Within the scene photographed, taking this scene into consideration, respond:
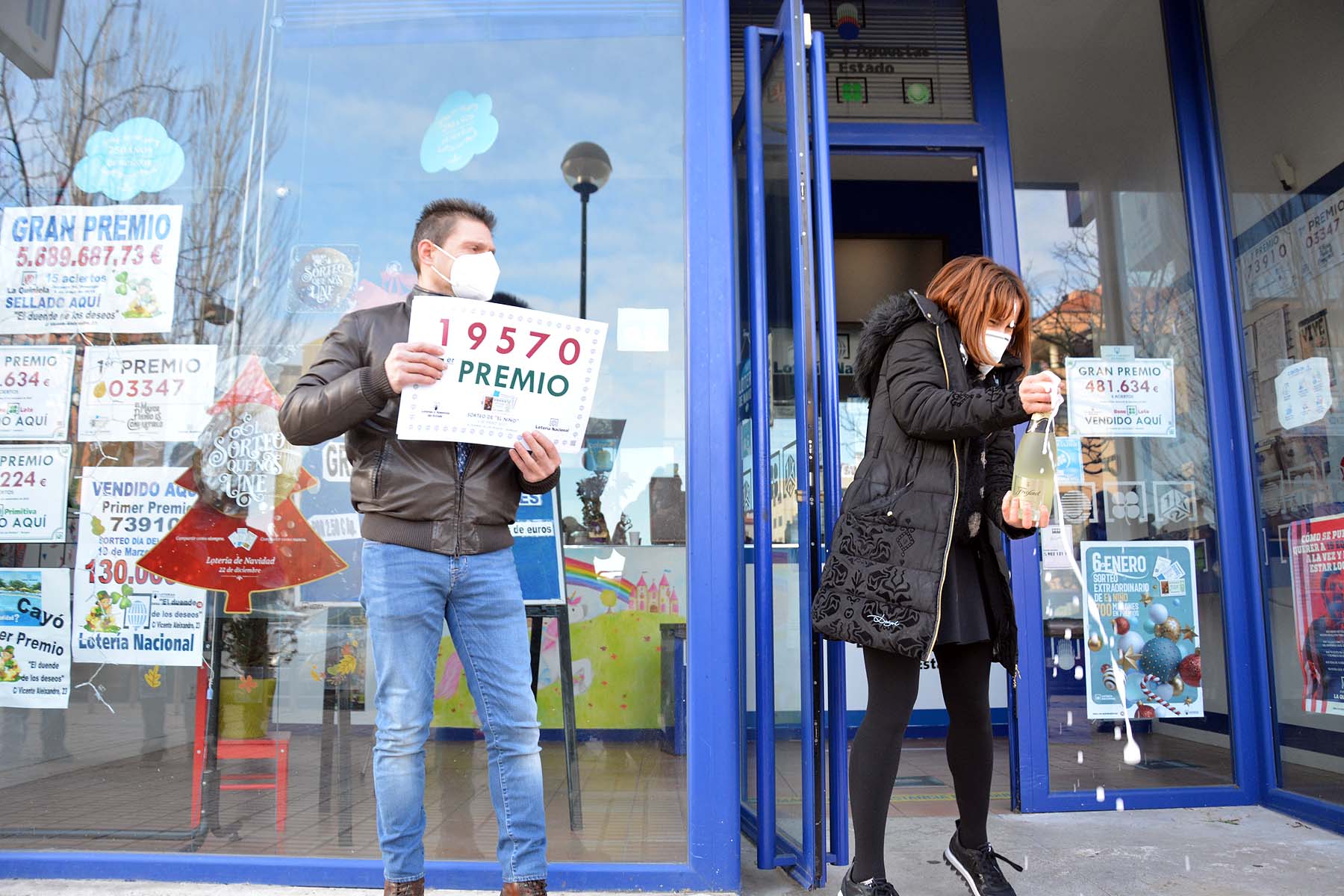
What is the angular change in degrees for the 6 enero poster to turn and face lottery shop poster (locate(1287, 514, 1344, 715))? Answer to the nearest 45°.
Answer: approximately 90° to its left

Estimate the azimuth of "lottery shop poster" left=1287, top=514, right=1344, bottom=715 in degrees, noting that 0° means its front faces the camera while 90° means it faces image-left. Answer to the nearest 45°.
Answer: approximately 45°

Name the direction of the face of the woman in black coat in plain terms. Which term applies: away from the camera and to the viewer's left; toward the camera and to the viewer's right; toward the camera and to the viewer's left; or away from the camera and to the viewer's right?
toward the camera and to the viewer's right

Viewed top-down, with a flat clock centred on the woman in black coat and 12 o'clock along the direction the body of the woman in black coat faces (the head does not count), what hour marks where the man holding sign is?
The man holding sign is roughly at 4 o'clock from the woman in black coat.

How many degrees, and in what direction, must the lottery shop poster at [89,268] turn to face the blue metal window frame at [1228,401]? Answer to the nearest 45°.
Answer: approximately 90° to its left

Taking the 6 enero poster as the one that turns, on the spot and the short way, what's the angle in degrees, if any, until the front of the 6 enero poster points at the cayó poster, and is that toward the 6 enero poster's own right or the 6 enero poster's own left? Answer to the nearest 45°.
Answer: approximately 45° to the 6 enero poster's own right

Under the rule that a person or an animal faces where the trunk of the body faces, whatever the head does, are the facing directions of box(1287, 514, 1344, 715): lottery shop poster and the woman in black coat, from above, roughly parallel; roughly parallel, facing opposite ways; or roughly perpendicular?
roughly perpendicular
